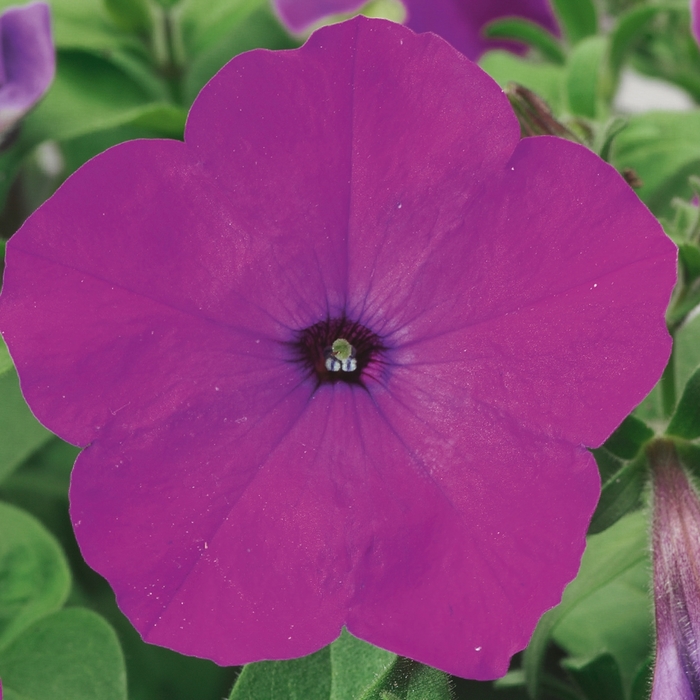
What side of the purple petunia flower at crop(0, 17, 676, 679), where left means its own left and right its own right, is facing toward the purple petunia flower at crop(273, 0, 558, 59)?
back

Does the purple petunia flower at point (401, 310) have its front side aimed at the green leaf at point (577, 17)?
no

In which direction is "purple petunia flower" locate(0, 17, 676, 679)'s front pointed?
toward the camera

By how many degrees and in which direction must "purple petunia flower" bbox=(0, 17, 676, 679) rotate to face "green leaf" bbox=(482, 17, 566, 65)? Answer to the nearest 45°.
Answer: approximately 180°
